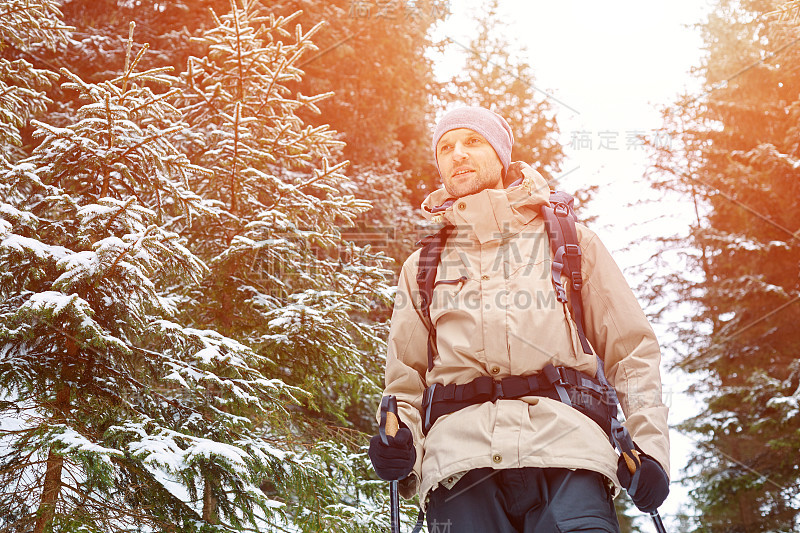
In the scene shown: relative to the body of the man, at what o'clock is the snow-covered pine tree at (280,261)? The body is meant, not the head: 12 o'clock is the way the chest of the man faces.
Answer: The snow-covered pine tree is roughly at 5 o'clock from the man.

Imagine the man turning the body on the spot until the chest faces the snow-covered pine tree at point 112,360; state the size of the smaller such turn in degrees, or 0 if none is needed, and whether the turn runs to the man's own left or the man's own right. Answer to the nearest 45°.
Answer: approximately 135° to the man's own right

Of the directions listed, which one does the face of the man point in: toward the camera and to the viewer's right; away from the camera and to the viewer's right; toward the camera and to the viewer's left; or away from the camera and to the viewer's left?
toward the camera and to the viewer's left

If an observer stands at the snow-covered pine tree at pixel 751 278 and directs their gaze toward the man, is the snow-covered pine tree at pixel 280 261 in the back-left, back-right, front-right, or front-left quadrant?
front-right

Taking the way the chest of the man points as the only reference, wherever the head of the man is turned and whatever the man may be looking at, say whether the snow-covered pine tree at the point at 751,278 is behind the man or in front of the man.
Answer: behind

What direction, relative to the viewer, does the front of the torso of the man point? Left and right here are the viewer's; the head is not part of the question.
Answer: facing the viewer
